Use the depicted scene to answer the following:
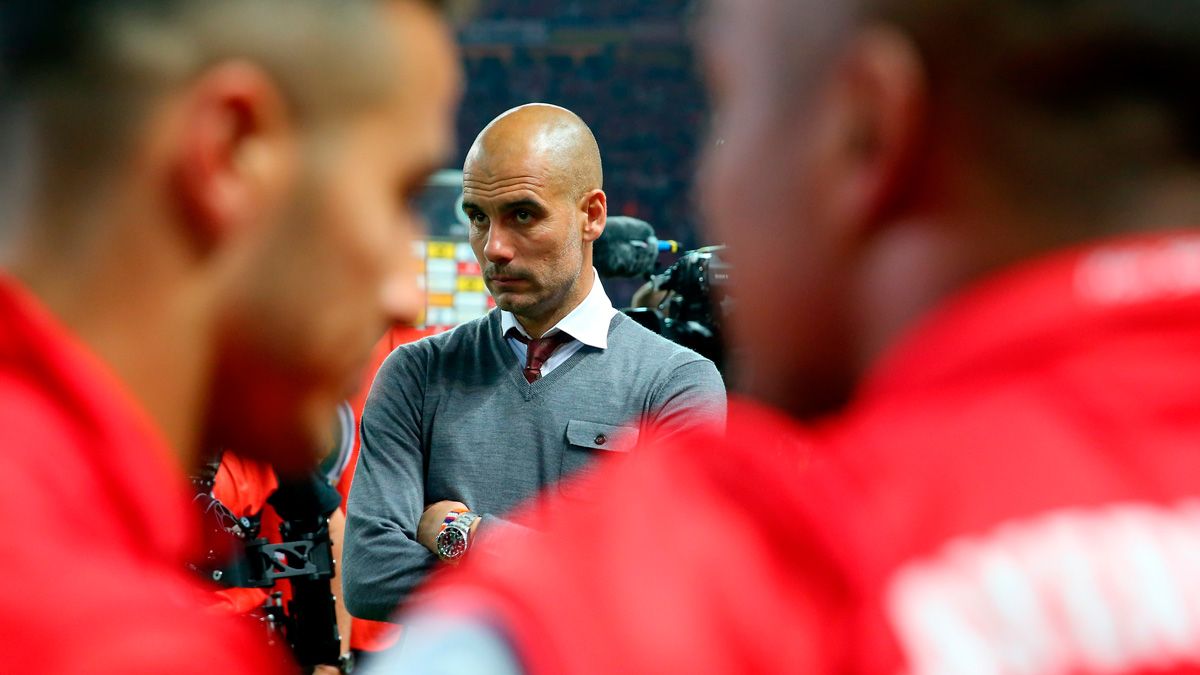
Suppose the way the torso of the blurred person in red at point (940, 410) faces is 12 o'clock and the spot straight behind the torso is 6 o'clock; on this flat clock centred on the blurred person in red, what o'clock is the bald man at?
The bald man is roughly at 1 o'clock from the blurred person in red.

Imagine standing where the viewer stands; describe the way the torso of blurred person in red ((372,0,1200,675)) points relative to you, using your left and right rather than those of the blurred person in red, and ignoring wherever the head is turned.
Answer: facing away from the viewer and to the left of the viewer

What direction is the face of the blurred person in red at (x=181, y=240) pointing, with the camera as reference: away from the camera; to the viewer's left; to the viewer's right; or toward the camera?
to the viewer's right

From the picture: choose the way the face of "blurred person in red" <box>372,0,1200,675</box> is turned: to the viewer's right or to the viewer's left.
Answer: to the viewer's left
